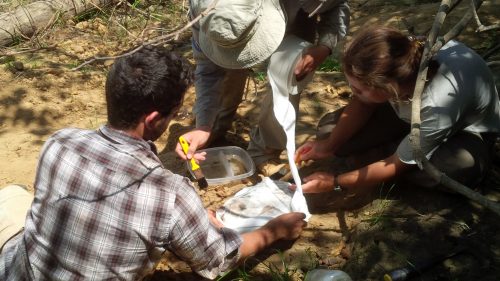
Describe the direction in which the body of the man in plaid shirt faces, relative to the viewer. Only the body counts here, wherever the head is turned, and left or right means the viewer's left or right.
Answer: facing away from the viewer and to the right of the viewer

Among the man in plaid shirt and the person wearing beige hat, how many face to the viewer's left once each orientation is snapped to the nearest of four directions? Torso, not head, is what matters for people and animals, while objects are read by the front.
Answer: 0

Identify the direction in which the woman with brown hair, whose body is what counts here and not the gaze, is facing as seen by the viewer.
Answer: to the viewer's left

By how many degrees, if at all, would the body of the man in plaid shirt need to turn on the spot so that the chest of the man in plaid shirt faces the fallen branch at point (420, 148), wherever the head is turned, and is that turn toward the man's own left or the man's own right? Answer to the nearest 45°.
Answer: approximately 45° to the man's own right

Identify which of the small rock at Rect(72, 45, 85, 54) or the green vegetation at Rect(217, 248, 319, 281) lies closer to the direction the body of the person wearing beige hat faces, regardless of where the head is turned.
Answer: the green vegetation

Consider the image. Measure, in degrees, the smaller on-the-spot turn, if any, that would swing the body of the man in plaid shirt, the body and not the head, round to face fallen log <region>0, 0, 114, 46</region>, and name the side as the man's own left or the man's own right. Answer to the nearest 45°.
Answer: approximately 45° to the man's own left

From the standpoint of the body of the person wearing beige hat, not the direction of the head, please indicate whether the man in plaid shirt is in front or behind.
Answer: in front

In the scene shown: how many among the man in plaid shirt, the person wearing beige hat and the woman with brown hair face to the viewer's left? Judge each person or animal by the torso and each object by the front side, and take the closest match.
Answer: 1

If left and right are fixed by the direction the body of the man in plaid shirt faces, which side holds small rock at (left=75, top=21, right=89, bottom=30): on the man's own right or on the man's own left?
on the man's own left

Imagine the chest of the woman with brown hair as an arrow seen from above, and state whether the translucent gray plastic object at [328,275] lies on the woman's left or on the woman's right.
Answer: on the woman's left

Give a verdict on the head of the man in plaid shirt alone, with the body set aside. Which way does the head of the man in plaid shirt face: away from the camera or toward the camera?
away from the camera

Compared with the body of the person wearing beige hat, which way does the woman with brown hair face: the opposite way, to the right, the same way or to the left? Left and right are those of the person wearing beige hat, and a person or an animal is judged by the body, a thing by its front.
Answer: to the right

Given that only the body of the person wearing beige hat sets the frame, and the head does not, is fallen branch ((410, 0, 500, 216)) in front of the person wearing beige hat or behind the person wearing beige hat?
in front

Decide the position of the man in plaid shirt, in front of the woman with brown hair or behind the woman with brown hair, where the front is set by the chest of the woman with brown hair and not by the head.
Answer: in front

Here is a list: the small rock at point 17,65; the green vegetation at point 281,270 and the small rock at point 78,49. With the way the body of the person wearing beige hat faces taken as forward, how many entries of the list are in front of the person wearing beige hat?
1

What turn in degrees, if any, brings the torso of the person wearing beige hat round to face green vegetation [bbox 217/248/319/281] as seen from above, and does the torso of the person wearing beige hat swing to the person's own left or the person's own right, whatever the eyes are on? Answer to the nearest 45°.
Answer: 0° — they already face it
